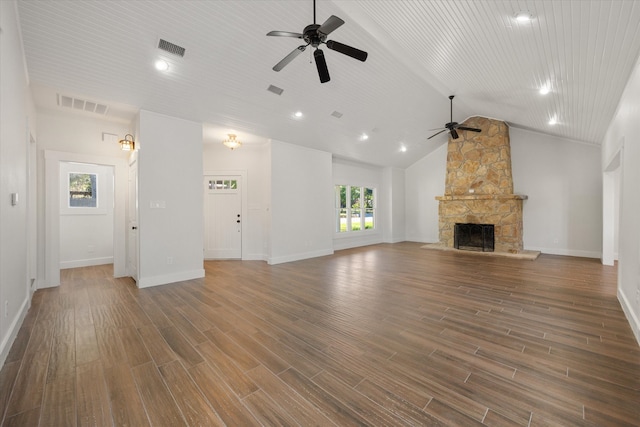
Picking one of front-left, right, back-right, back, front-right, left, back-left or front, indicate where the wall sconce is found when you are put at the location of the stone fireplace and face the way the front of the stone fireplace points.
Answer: front-right

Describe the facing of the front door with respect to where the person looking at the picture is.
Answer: facing the viewer

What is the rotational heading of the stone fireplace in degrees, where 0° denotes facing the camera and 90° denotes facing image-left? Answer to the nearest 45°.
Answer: approximately 0°

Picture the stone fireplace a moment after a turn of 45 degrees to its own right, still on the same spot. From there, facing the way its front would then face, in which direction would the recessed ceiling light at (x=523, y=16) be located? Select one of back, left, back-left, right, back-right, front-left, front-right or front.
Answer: front-left

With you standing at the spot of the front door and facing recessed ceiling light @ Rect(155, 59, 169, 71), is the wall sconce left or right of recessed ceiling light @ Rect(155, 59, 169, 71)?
right

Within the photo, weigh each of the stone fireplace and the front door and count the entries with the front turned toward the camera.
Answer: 2

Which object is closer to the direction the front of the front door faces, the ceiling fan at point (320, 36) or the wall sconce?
the ceiling fan

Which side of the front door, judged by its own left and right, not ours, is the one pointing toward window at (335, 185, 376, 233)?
left

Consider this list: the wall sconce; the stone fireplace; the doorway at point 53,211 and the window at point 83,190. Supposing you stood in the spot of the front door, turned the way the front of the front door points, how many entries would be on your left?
1

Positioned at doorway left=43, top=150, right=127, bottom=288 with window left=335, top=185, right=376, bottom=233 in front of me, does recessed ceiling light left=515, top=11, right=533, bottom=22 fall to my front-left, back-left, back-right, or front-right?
front-right

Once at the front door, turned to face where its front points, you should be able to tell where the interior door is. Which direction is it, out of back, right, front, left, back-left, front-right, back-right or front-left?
front-right
